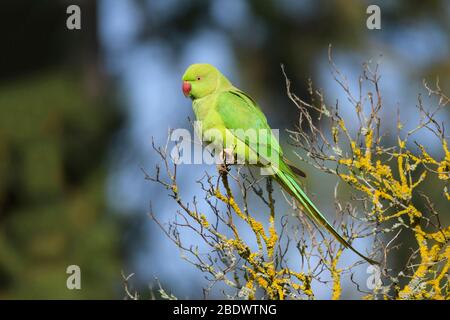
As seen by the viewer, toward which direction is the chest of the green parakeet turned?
to the viewer's left
